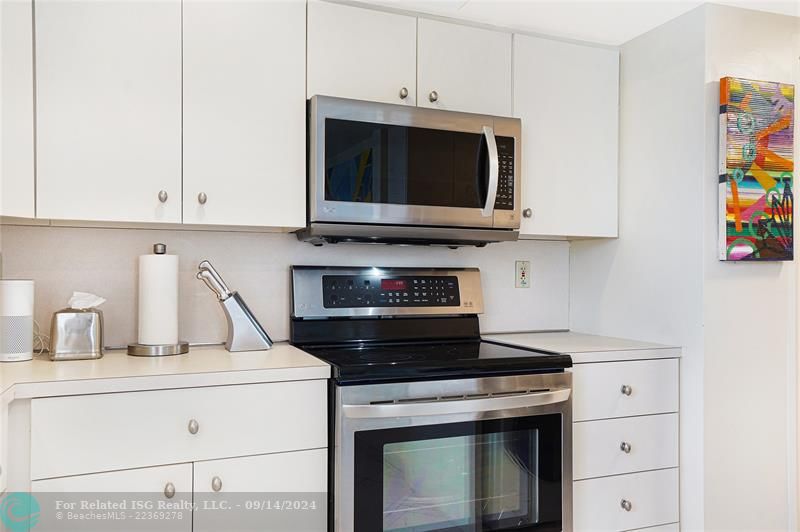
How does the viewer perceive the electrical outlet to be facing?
facing the viewer and to the right of the viewer

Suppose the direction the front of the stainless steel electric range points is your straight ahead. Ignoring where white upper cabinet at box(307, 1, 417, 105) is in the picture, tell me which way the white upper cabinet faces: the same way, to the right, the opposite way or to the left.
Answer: the same way

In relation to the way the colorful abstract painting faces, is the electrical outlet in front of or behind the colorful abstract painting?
behind

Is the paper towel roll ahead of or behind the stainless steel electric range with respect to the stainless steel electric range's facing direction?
behind

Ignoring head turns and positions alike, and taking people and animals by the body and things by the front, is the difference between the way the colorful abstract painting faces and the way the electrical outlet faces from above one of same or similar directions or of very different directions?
same or similar directions

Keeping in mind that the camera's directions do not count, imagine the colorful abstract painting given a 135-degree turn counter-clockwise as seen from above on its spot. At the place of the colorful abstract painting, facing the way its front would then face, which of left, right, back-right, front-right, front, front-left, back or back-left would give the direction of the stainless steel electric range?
back-left

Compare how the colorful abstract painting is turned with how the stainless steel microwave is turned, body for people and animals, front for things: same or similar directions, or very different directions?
same or similar directions

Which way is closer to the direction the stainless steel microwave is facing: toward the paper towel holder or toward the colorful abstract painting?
the colorful abstract painting

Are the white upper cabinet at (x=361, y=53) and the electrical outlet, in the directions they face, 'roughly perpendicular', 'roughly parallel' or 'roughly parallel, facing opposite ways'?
roughly parallel

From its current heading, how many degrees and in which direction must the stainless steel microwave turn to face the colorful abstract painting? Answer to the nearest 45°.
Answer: approximately 45° to its left

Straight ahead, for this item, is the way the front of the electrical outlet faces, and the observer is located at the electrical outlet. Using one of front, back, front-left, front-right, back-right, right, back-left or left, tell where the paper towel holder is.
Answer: right

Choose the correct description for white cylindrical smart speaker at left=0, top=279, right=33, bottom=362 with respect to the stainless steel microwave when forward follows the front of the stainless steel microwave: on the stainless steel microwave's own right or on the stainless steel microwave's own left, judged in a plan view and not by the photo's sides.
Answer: on the stainless steel microwave's own right

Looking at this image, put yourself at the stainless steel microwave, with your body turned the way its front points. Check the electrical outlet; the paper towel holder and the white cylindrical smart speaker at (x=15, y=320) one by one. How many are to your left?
1

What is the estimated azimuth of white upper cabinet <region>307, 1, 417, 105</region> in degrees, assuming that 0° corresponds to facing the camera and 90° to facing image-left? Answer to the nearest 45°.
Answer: approximately 315°

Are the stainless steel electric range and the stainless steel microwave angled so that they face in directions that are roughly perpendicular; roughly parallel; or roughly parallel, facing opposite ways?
roughly parallel

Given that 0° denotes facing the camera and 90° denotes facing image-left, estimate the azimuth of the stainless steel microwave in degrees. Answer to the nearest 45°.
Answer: approximately 315°
